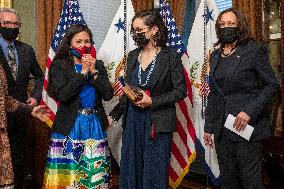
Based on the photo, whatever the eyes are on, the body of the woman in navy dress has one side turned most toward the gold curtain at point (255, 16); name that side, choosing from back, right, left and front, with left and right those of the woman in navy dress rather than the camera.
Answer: back

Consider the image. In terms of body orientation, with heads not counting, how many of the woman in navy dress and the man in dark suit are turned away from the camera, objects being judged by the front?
0

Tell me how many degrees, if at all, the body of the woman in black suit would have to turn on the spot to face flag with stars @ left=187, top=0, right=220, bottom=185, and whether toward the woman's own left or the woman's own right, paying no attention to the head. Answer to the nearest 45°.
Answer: approximately 135° to the woman's own right

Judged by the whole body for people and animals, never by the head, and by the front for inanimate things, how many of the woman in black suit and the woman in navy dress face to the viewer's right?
0

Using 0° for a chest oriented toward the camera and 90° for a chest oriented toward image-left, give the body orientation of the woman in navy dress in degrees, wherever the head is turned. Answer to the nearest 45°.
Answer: approximately 45°

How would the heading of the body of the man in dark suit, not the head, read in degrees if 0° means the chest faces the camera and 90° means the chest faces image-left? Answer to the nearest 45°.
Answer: approximately 0°

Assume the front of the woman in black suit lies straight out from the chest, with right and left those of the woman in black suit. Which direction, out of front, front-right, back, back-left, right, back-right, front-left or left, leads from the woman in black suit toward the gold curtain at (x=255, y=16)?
back-right

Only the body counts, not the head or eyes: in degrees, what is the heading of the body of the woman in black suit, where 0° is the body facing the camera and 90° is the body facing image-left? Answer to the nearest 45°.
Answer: approximately 45°

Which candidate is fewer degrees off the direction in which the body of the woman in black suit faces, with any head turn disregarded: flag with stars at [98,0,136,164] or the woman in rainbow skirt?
the woman in rainbow skirt

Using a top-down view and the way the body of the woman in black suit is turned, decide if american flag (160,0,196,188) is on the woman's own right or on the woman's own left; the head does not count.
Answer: on the woman's own right

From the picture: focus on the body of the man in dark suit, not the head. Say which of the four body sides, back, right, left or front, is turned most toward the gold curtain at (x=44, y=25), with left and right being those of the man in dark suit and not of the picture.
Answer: back
